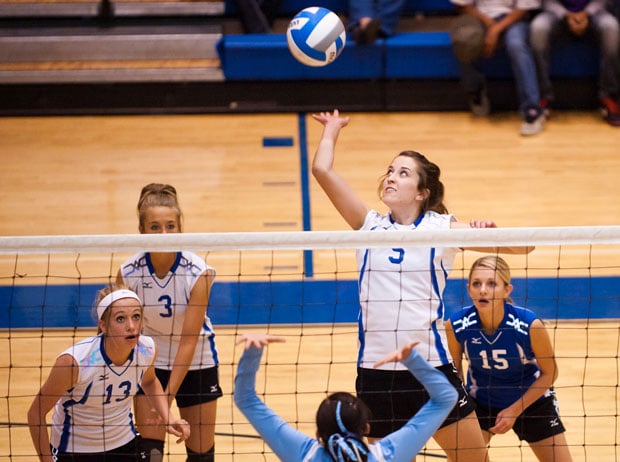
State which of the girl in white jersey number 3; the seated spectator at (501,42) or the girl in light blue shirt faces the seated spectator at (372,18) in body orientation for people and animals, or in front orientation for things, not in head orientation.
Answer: the girl in light blue shirt

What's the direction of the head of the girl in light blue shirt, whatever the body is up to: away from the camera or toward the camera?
away from the camera

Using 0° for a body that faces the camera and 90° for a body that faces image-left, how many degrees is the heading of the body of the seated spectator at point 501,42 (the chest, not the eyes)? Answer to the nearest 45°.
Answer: approximately 0°

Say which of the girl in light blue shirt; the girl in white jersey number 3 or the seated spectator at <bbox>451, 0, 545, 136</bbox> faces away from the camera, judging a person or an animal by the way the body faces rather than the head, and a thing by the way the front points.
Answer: the girl in light blue shirt

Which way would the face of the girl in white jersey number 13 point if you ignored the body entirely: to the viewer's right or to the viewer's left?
to the viewer's right

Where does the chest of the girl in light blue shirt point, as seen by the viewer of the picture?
away from the camera

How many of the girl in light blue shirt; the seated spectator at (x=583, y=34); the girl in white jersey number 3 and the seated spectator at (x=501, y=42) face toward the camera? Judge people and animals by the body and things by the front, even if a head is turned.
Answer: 3

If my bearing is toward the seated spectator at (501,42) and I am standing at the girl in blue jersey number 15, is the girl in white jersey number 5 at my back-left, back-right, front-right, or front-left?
back-left

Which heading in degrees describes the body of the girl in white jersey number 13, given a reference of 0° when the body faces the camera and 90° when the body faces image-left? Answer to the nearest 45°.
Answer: approximately 315°

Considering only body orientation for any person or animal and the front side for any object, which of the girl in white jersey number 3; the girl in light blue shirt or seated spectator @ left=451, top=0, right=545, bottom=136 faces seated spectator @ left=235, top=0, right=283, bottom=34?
the girl in light blue shirt
